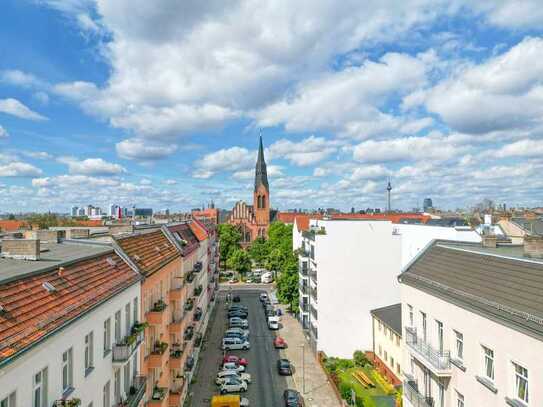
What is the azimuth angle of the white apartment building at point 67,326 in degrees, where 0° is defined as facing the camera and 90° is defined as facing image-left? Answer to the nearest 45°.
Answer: approximately 315°

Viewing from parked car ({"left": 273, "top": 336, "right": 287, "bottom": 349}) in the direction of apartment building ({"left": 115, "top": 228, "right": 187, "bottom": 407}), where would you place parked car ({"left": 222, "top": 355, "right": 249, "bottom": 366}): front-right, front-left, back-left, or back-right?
front-right

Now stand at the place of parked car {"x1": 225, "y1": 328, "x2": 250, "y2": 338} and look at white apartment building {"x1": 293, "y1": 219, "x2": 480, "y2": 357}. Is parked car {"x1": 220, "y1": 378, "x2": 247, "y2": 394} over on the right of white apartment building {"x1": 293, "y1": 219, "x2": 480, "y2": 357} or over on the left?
right

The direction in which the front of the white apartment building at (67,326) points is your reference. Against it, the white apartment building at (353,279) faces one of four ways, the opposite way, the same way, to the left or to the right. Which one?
the opposite way

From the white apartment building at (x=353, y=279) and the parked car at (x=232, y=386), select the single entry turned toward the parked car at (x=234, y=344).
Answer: the white apartment building

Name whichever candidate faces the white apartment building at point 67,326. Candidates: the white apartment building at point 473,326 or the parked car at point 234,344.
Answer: the white apartment building at point 473,326

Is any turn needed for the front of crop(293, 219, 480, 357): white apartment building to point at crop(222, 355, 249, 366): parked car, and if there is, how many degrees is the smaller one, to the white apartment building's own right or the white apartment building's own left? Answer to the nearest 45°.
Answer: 0° — it already faces it

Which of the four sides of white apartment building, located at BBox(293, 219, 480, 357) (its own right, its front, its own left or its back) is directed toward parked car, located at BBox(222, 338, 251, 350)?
front

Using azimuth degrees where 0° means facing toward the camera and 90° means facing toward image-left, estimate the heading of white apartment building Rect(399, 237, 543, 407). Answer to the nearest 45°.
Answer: approximately 45°

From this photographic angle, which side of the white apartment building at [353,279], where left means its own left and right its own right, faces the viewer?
left

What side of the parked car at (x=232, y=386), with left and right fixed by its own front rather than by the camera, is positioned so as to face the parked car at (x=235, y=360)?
right

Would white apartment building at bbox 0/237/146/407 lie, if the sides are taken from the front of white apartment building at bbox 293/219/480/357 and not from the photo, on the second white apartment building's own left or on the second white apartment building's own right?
on the second white apartment building's own left
